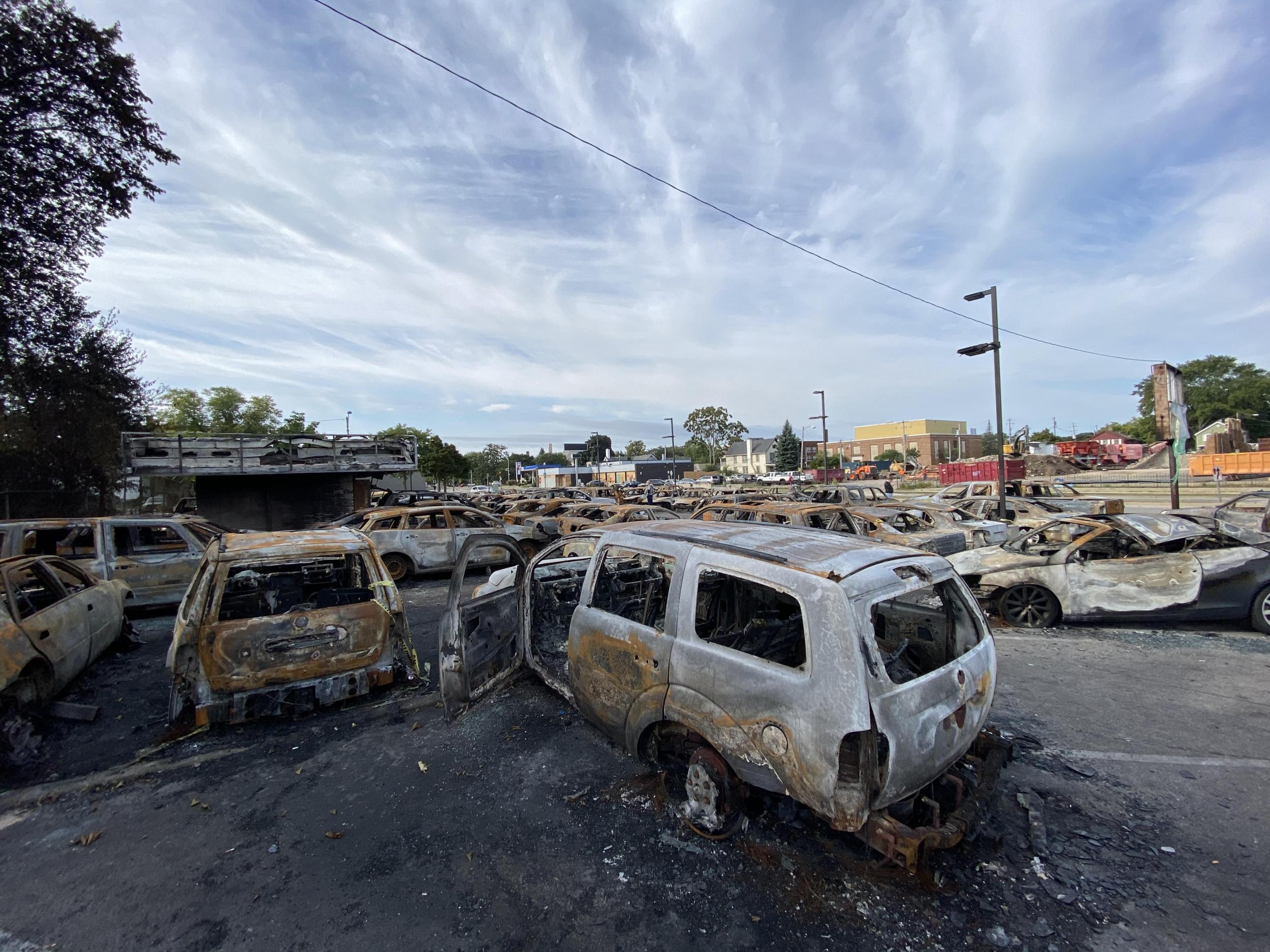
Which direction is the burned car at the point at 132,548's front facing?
to the viewer's right

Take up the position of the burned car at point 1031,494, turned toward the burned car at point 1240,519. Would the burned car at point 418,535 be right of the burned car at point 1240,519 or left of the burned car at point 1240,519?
right

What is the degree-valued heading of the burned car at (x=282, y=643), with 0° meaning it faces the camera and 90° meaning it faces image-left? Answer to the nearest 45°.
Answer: approximately 180°

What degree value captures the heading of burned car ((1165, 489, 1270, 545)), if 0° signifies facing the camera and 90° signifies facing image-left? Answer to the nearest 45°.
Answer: approximately 90°

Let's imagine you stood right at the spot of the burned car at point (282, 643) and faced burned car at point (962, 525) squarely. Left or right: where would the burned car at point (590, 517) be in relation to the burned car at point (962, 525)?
left

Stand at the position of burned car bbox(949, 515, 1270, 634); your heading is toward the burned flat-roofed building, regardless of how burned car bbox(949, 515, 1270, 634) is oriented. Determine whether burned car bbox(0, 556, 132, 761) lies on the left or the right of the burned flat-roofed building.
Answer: left

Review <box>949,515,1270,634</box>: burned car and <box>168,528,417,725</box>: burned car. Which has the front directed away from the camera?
<box>168,528,417,725</box>: burned car

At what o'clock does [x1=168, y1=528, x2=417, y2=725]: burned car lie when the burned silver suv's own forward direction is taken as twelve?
The burned car is roughly at 11 o'clock from the burned silver suv.

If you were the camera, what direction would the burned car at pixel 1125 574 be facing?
facing to the left of the viewer
